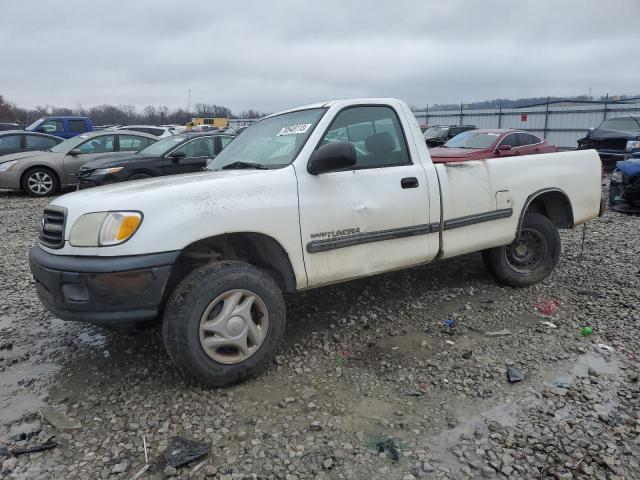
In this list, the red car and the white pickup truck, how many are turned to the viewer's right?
0

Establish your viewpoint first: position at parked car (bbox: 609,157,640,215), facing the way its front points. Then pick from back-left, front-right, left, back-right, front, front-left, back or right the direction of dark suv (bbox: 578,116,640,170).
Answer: back-right

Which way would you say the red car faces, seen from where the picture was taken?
facing the viewer and to the left of the viewer

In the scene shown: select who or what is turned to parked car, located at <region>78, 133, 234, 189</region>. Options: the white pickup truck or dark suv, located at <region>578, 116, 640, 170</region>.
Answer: the dark suv

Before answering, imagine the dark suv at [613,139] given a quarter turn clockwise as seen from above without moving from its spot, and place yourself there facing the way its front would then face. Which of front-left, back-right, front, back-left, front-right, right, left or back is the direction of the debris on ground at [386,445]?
back-left

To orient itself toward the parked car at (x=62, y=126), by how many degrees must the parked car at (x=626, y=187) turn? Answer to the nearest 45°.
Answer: approximately 45° to its right

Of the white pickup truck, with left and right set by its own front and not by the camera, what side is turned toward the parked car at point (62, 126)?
right

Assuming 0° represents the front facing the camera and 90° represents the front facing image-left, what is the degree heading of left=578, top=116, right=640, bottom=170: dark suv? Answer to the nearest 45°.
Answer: approximately 45°

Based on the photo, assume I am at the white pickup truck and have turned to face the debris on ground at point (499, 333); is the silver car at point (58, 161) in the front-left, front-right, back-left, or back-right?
back-left

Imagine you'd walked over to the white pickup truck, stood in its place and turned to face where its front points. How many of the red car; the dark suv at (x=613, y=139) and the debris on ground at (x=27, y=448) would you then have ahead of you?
1

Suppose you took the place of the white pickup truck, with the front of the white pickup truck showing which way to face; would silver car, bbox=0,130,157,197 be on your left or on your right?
on your right

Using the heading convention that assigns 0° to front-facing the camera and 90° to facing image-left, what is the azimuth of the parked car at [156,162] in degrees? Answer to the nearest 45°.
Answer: approximately 45°

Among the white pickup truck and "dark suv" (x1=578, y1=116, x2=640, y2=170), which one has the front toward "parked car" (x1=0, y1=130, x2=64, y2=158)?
the dark suv

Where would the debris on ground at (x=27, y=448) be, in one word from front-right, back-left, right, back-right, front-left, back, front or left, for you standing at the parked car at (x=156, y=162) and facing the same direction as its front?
front-left

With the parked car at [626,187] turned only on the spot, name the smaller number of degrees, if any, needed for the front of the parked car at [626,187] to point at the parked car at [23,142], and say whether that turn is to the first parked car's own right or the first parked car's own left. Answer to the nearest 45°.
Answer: approximately 45° to the first parked car's own right
